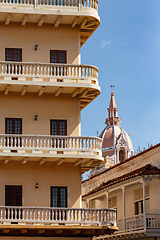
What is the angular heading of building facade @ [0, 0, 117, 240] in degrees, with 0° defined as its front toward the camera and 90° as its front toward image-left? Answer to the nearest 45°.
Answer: approximately 0°
